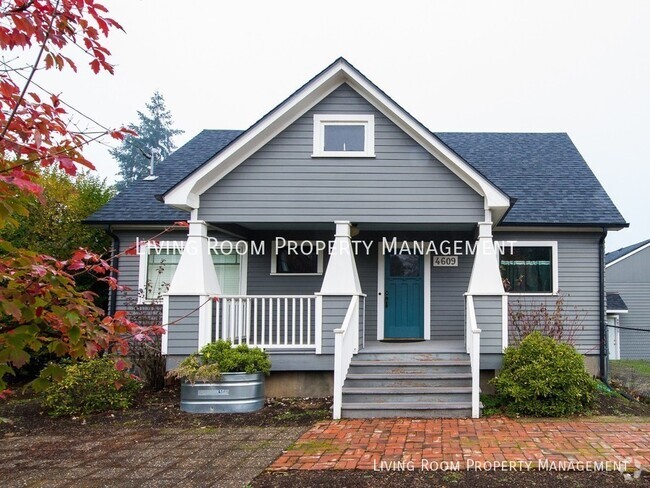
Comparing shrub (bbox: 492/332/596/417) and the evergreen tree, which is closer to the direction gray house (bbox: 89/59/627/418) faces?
the shrub

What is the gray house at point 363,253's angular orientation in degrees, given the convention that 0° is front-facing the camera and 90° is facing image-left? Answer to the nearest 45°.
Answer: approximately 0°

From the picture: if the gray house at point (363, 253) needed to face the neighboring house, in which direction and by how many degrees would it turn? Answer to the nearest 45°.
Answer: approximately 135° to its left

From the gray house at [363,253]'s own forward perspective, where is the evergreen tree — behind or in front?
behind

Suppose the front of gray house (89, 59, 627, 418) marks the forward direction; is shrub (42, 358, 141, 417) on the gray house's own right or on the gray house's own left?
on the gray house's own right

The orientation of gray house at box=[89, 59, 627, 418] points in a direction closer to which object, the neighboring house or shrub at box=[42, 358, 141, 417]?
the shrub

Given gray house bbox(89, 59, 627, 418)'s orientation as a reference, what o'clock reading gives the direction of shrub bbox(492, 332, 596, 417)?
The shrub is roughly at 10 o'clock from the gray house.

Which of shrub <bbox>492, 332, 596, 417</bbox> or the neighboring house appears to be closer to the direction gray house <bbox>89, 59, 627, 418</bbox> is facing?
the shrub
